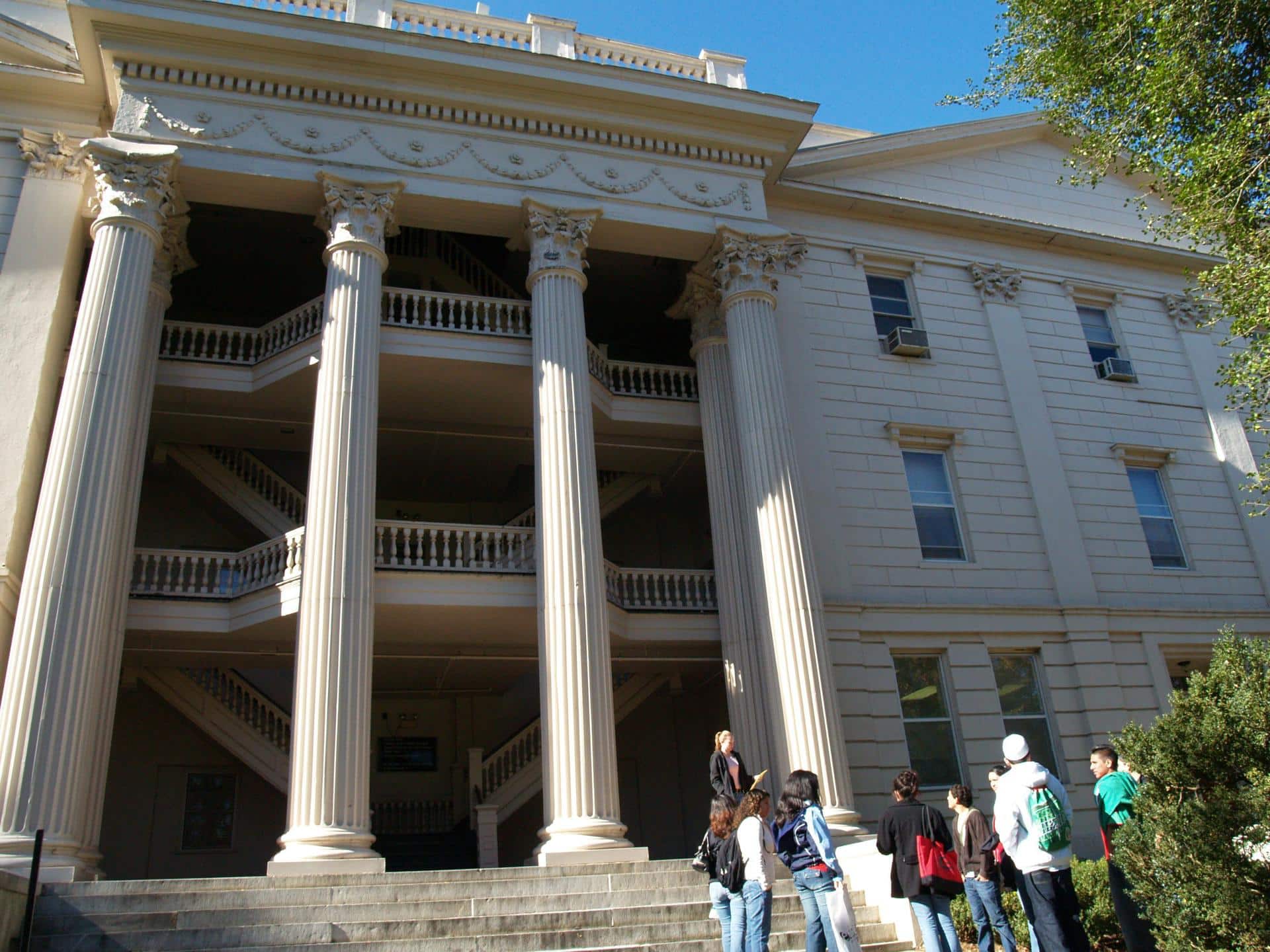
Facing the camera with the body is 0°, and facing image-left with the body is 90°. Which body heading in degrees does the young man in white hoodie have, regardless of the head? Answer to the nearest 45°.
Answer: approximately 135°

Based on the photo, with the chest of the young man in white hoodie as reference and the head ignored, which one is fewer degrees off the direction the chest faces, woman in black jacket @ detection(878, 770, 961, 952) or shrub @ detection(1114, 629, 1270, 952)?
the woman in black jacket

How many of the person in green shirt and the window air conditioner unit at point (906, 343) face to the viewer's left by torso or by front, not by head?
1

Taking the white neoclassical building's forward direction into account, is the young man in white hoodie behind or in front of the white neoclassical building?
in front

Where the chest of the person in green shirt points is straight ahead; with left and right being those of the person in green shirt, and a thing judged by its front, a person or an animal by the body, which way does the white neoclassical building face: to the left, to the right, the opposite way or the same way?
to the left

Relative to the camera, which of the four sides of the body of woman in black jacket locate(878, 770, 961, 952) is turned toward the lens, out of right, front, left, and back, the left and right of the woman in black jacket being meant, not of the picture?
back

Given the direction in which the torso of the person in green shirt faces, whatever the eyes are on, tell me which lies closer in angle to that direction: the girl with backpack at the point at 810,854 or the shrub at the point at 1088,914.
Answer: the girl with backpack

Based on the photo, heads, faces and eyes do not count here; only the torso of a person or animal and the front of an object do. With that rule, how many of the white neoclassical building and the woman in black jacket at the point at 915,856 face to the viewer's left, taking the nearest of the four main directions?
0

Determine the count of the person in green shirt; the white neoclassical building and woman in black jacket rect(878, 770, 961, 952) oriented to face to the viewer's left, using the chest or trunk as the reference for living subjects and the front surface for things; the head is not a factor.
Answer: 1

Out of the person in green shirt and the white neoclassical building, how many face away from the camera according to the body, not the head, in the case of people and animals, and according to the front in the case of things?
0

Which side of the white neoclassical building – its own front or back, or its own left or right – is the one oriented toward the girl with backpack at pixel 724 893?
front

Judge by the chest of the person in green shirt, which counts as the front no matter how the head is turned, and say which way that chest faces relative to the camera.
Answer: to the viewer's left

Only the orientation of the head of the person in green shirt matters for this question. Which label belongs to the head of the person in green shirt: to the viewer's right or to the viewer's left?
to the viewer's left
